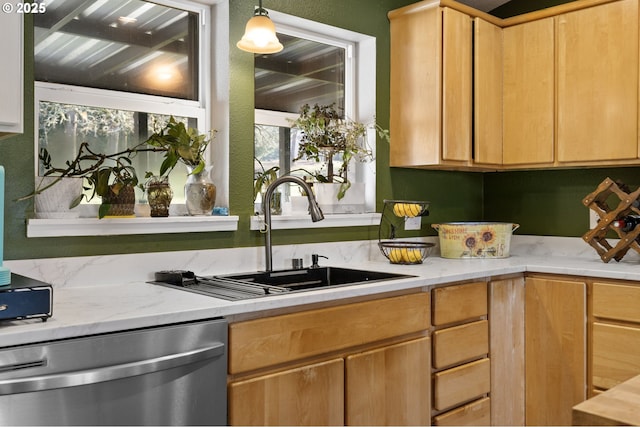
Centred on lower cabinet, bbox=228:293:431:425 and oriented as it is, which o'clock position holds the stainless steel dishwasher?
The stainless steel dishwasher is roughly at 3 o'clock from the lower cabinet.

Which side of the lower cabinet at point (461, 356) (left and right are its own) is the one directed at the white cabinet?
right

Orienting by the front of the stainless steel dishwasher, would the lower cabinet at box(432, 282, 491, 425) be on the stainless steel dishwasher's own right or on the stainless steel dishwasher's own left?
on the stainless steel dishwasher's own left

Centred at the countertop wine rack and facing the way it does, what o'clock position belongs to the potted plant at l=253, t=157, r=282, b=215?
The potted plant is roughly at 2 o'clock from the countertop wine rack.

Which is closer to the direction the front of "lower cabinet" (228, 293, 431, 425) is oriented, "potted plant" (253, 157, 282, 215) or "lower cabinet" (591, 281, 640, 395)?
the lower cabinet

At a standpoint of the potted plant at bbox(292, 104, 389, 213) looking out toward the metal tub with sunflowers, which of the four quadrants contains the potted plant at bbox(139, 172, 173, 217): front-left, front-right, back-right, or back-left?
back-right

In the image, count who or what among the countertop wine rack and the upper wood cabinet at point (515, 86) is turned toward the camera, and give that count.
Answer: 2

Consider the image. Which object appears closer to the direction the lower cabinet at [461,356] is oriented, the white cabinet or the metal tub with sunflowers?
the white cabinet
